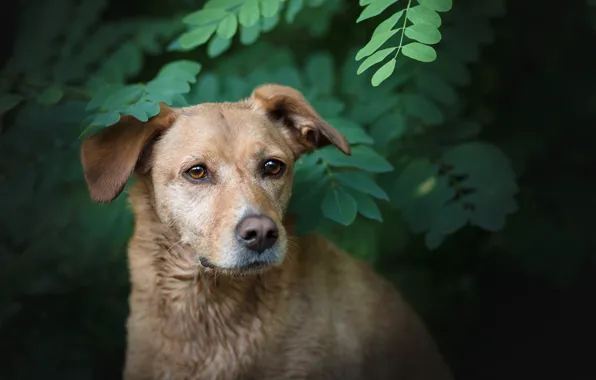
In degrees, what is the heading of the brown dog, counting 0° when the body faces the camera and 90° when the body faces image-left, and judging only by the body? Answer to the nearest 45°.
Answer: approximately 45°

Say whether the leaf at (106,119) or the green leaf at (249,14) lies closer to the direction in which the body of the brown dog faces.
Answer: the leaf

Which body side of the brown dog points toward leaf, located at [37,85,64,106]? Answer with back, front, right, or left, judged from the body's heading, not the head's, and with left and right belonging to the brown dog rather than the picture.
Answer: right

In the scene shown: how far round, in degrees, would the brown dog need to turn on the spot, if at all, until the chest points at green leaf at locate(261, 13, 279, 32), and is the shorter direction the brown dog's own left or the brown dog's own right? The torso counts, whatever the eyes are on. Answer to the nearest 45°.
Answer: approximately 135° to the brown dog's own right
